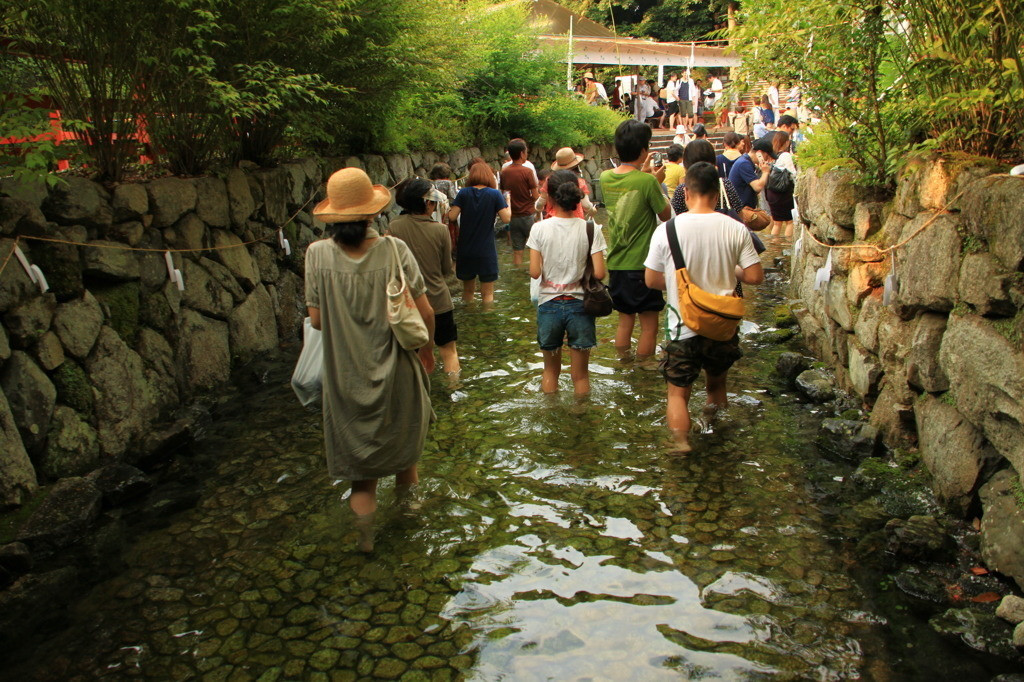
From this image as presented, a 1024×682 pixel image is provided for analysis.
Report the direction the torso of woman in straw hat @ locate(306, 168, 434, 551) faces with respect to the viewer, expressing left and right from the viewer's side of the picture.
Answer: facing away from the viewer

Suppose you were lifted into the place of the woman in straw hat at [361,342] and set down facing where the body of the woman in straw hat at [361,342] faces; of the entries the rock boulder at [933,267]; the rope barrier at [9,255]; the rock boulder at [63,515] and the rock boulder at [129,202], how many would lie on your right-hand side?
1

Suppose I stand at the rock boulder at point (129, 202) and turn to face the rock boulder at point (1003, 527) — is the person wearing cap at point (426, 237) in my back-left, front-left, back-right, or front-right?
front-left

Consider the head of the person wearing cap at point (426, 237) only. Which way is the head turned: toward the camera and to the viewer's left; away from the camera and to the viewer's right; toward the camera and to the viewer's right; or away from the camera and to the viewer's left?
away from the camera and to the viewer's right

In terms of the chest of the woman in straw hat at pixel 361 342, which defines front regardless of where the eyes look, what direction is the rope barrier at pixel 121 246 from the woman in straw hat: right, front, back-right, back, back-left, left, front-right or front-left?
front-left

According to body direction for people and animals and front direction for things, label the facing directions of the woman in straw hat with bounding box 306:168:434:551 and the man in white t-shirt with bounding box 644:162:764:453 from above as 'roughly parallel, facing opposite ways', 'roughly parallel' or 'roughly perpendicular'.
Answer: roughly parallel

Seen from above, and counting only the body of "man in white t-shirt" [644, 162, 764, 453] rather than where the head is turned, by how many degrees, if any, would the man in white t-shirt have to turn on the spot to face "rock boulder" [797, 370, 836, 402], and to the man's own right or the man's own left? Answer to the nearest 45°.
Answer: approximately 45° to the man's own right

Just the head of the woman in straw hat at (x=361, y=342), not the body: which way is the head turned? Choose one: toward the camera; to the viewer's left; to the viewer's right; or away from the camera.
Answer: away from the camera

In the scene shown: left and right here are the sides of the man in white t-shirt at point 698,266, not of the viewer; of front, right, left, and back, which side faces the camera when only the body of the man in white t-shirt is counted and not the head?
back

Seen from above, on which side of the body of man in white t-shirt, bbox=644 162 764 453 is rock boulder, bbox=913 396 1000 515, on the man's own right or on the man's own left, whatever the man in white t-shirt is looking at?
on the man's own right

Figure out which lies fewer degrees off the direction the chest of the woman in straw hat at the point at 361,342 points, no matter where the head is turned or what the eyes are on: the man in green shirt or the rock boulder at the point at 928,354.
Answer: the man in green shirt

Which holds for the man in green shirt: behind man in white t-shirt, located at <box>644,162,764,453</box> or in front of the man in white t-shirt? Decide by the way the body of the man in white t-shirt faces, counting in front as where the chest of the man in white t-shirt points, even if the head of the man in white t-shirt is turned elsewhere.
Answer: in front

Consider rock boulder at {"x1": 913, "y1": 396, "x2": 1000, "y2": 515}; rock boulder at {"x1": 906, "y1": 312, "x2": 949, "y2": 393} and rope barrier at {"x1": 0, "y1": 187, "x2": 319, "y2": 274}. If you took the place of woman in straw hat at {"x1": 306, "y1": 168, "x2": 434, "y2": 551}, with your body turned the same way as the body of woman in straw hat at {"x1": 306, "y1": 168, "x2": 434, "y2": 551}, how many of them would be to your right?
2

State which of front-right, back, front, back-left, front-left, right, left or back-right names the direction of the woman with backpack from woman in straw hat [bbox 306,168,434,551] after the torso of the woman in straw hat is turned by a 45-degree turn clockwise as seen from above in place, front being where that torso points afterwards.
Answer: front

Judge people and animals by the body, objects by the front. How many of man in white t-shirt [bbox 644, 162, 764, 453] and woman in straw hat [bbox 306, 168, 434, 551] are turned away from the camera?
2
